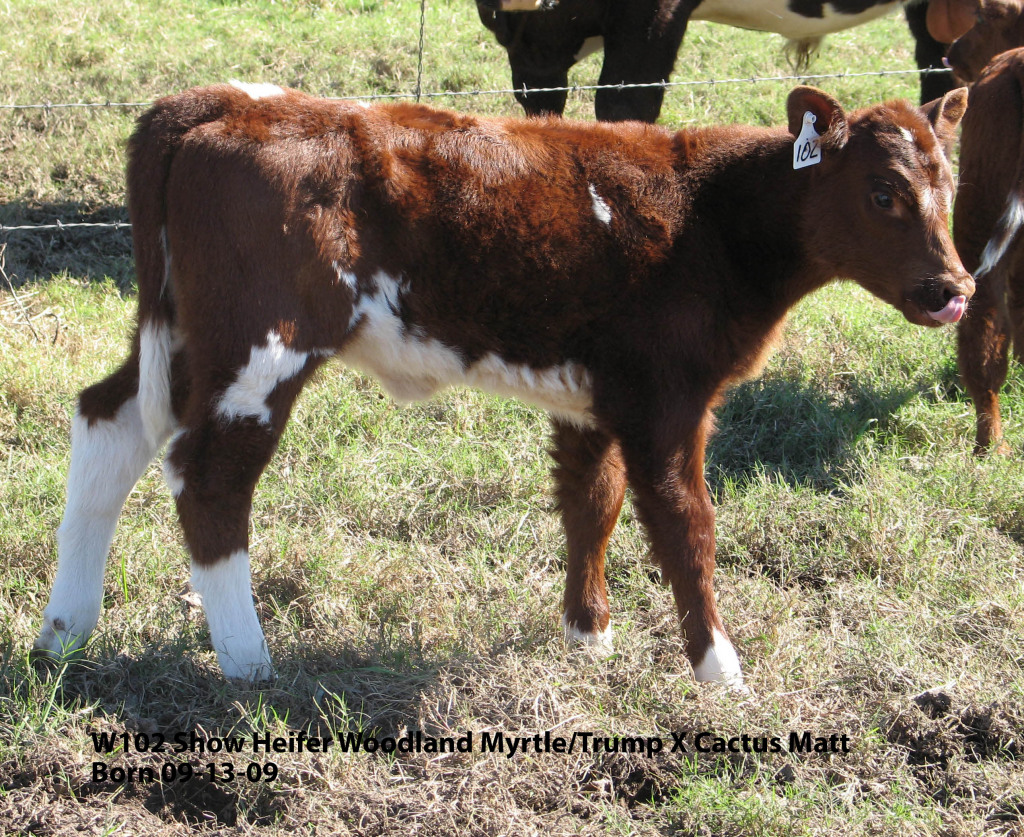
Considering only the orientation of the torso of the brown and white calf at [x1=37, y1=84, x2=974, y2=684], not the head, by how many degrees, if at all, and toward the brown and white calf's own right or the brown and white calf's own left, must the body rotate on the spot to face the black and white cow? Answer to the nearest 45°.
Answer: approximately 90° to the brown and white calf's own left

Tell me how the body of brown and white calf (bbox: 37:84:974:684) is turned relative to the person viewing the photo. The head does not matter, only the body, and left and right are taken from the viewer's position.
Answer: facing to the right of the viewer

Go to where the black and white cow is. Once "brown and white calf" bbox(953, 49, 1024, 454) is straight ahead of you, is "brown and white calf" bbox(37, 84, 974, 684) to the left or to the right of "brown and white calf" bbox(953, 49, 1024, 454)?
right

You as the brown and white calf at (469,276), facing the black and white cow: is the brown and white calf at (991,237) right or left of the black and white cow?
right
